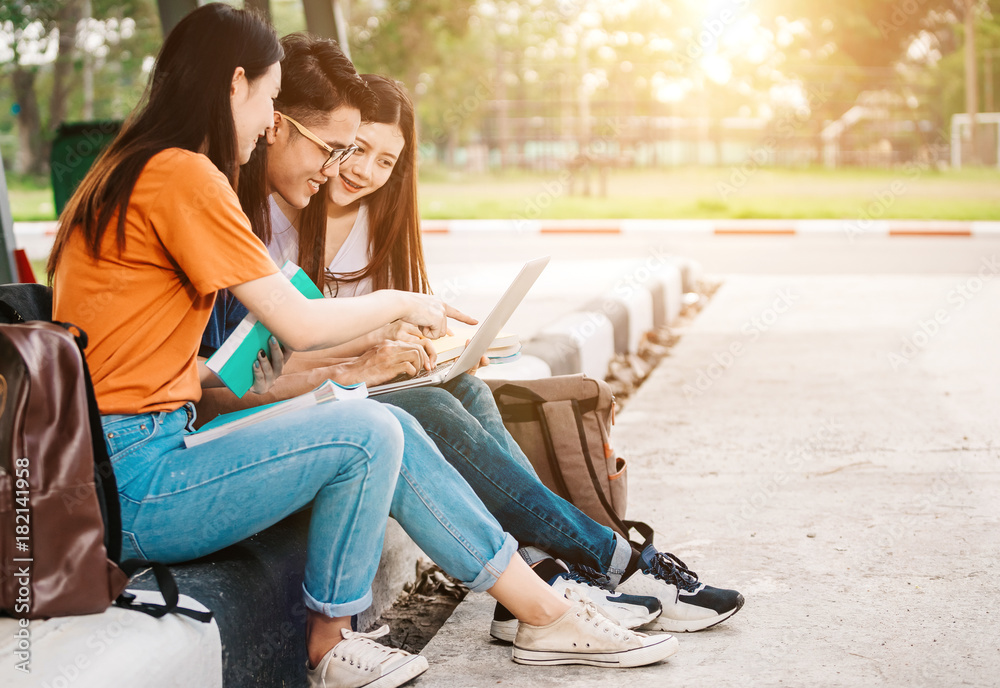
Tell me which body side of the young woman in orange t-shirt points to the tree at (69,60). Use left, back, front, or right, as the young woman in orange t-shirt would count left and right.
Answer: left

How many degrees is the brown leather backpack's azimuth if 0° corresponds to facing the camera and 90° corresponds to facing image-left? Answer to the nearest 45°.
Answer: approximately 45°

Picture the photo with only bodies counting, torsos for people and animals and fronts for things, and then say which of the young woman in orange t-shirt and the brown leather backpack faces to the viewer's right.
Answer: the young woman in orange t-shirt

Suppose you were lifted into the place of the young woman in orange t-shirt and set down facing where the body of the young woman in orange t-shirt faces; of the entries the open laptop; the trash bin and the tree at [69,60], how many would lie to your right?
0

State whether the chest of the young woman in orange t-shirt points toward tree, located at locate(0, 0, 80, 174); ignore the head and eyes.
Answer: no

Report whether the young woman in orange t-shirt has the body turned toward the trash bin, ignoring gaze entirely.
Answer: no

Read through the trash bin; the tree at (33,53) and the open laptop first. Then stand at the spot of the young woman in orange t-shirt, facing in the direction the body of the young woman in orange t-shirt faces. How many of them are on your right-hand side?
0

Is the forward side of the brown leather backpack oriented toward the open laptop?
no

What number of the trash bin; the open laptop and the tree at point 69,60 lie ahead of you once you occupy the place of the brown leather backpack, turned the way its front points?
0

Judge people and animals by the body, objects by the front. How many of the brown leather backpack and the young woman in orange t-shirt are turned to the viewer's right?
1

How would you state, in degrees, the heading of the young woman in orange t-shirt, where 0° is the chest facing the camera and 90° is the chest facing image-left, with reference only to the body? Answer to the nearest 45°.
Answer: approximately 270°
